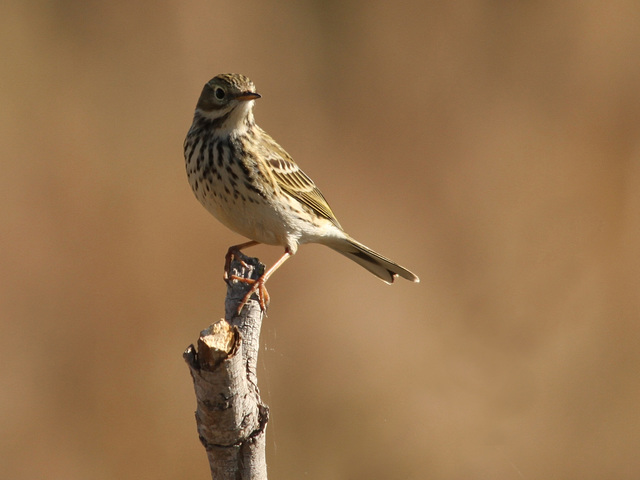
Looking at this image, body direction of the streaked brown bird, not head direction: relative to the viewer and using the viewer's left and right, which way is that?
facing the viewer and to the left of the viewer
